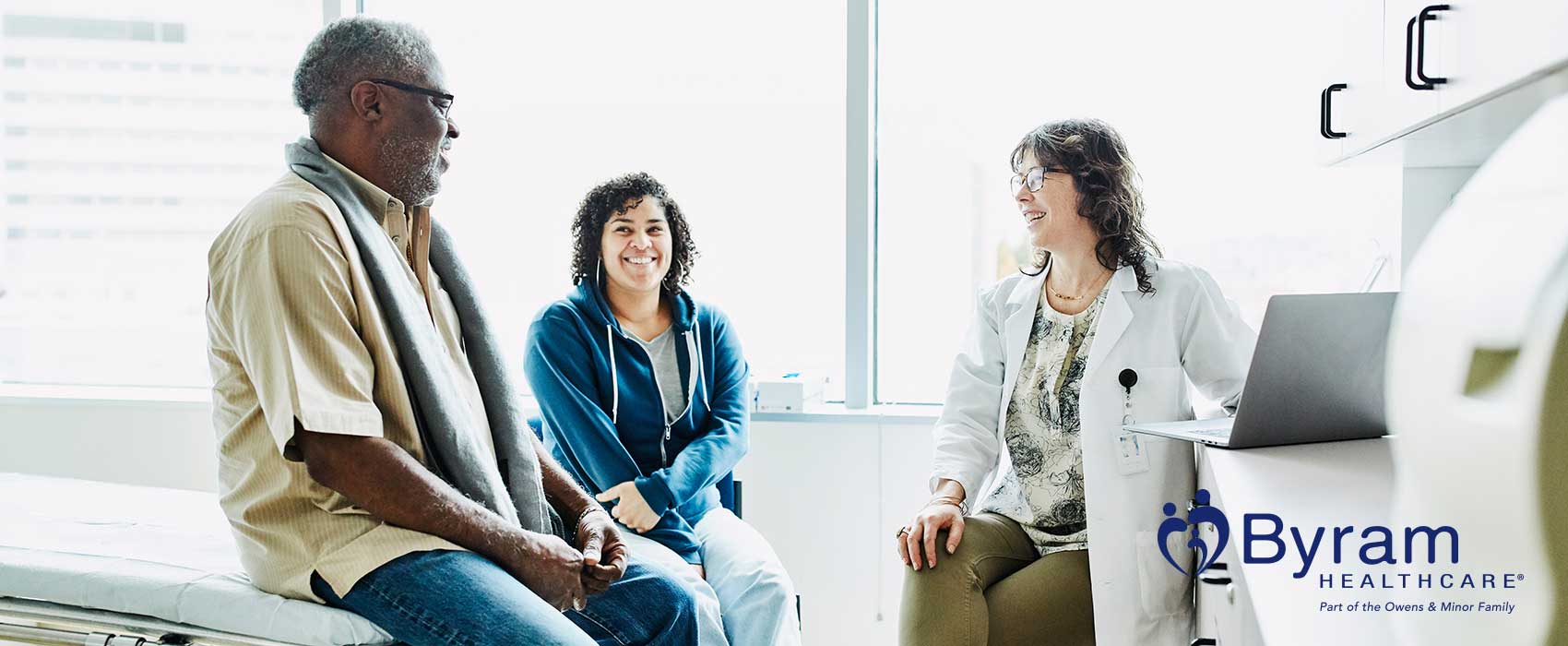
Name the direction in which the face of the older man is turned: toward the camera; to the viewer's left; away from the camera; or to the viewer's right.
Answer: to the viewer's right

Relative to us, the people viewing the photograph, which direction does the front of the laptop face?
facing away from the viewer and to the left of the viewer

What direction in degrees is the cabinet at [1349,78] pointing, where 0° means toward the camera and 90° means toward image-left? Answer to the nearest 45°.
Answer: approximately 45°

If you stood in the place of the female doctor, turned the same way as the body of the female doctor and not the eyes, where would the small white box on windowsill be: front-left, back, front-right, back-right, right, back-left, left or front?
right

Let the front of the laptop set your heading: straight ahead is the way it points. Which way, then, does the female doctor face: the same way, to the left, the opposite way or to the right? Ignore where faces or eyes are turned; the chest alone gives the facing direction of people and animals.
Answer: to the left

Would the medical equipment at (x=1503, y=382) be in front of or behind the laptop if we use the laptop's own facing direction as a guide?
behind

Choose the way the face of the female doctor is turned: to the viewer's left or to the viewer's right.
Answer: to the viewer's left
